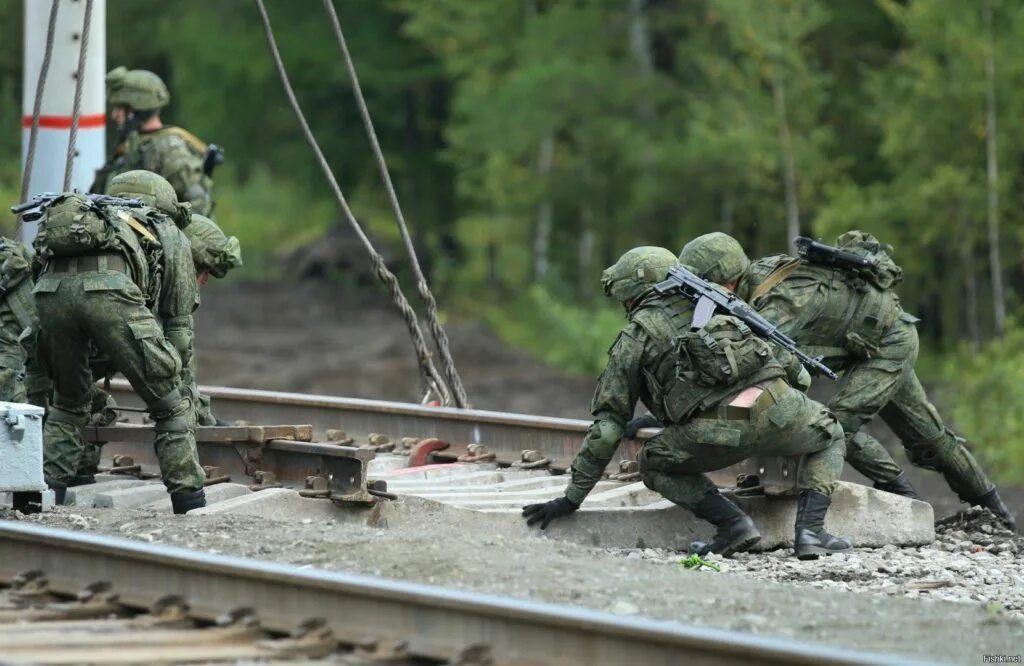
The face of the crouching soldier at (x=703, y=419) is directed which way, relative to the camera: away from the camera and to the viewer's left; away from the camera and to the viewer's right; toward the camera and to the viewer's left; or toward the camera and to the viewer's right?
away from the camera and to the viewer's left

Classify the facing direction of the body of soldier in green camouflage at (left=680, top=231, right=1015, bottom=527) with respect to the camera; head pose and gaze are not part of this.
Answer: to the viewer's left

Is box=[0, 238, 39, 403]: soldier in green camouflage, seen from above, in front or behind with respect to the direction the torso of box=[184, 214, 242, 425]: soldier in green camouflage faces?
behind

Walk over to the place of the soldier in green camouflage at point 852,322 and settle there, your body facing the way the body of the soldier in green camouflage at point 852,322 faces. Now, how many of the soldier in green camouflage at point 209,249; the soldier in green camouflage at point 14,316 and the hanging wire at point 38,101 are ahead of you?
3

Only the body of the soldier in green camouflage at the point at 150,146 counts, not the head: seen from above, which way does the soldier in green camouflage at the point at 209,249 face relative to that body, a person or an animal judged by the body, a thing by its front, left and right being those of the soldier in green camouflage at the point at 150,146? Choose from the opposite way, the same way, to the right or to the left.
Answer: the opposite way

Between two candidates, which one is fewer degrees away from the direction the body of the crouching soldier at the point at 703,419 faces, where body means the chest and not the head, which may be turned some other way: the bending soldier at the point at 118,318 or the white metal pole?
the white metal pole

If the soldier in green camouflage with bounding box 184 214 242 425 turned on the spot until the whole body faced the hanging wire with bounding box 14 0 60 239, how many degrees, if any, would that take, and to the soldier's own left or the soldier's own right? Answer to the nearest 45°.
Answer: approximately 135° to the soldier's own left

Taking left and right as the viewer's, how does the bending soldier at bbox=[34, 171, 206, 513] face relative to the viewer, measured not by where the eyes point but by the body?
facing away from the viewer and to the right of the viewer
